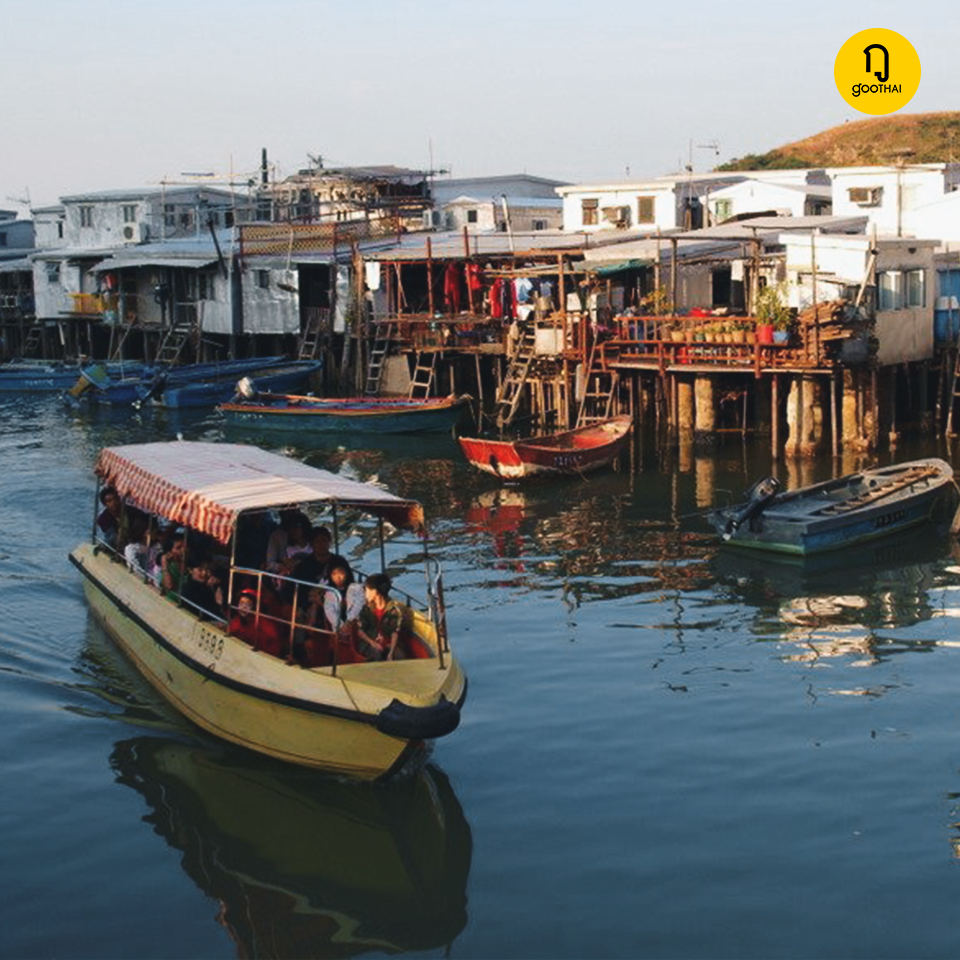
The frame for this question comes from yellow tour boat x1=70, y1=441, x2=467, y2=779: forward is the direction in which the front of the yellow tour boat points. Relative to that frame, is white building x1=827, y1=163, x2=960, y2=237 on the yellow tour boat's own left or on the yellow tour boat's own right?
on the yellow tour boat's own left

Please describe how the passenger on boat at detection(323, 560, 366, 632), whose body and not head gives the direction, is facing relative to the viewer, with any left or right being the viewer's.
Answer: facing the viewer and to the left of the viewer

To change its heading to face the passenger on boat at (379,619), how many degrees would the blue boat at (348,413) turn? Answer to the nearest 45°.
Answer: approximately 90° to its right

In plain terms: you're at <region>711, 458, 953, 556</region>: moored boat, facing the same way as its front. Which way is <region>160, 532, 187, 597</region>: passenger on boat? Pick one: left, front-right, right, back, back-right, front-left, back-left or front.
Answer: back

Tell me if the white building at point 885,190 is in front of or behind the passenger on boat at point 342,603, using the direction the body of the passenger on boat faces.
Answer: behind

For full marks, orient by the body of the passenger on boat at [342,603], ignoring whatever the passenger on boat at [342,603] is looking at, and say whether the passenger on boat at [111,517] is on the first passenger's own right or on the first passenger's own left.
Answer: on the first passenger's own right

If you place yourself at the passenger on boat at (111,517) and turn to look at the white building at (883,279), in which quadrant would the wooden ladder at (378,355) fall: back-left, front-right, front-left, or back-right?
front-left

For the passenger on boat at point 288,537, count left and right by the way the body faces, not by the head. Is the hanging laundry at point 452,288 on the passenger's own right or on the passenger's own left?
on the passenger's own left

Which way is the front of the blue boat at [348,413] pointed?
to the viewer's right

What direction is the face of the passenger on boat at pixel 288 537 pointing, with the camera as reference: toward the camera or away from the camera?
toward the camera

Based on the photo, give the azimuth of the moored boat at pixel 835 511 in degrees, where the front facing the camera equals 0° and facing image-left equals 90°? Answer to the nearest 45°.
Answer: approximately 225°
